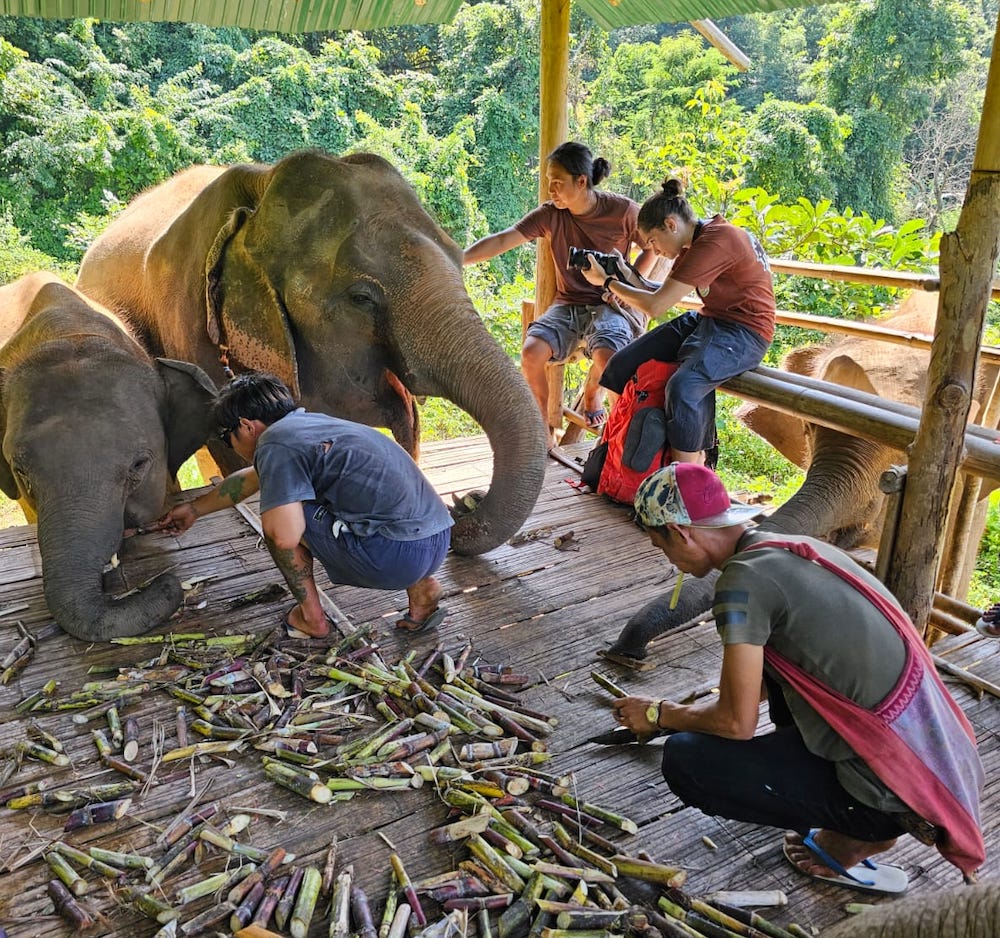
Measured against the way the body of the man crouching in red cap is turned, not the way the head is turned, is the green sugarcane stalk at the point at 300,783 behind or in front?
in front

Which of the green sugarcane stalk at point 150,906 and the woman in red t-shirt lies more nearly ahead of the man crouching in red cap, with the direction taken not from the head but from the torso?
the green sugarcane stalk

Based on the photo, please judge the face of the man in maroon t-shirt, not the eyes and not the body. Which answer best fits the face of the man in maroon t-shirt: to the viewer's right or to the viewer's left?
to the viewer's left

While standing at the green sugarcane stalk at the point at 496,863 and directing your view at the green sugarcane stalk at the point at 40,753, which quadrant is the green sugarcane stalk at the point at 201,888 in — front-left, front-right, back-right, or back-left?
front-left

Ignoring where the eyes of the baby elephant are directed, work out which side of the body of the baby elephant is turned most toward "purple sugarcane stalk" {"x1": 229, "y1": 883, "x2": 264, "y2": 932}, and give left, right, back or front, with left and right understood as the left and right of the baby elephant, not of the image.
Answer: front

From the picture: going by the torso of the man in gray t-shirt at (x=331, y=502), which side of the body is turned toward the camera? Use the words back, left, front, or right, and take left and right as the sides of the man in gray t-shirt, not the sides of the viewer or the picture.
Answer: left

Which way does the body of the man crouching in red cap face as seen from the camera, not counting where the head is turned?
to the viewer's left

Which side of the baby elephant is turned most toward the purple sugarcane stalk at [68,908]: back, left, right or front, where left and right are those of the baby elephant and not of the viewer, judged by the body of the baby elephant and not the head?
front

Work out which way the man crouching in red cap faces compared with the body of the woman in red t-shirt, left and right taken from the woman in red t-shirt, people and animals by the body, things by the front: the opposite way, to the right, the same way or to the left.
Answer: the same way

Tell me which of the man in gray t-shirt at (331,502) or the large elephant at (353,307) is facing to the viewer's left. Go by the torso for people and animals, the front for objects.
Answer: the man in gray t-shirt

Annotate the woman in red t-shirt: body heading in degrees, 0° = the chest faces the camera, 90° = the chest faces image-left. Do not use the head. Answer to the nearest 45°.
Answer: approximately 90°

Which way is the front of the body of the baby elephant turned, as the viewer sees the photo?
toward the camera
